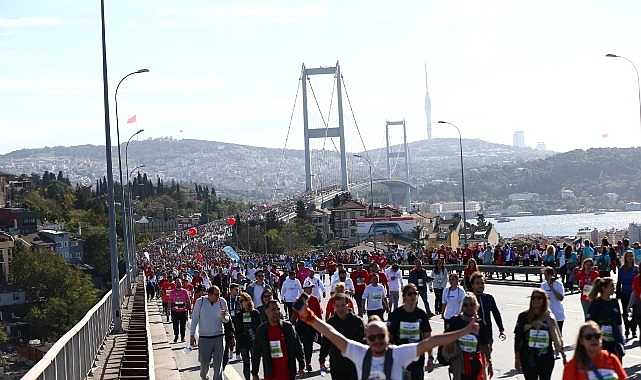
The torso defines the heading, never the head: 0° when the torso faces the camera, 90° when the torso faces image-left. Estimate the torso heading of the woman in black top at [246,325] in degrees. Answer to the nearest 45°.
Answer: approximately 0°

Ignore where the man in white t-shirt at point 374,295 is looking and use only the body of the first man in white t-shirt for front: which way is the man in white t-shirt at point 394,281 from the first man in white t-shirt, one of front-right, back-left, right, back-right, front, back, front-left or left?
back

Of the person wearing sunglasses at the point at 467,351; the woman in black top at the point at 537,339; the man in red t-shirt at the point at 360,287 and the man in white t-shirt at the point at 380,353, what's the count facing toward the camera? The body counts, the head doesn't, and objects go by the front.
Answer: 4

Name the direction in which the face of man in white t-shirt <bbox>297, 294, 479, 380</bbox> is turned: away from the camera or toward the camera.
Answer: toward the camera

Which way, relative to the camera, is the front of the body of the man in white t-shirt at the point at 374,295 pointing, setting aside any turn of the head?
toward the camera

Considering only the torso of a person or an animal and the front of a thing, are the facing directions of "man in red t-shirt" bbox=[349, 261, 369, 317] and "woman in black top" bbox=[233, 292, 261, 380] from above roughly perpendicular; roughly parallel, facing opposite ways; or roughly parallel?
roughly parallel

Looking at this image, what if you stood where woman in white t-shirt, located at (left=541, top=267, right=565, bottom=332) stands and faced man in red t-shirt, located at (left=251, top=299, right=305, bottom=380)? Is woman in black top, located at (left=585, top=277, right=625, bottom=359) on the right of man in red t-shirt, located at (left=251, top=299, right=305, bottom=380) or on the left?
left

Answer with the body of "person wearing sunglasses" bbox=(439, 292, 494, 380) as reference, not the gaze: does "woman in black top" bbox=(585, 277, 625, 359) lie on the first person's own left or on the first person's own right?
on the first person's own left

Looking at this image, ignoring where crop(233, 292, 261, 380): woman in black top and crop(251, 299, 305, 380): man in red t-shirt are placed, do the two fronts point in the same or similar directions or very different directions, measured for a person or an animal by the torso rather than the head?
same or similar directions

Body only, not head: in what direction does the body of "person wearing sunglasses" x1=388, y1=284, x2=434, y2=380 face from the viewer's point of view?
toward the camera

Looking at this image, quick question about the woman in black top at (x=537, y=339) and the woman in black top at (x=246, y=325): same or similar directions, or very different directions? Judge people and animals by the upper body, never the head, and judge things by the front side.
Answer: same or similar directions

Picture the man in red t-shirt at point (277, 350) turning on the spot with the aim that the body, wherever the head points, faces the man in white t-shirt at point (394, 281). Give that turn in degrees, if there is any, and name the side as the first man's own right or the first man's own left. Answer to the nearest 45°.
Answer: approximately 180°

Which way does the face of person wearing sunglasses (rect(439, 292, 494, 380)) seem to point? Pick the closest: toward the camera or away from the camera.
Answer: toward the camera

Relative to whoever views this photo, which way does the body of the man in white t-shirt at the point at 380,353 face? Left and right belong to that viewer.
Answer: facing the viewer

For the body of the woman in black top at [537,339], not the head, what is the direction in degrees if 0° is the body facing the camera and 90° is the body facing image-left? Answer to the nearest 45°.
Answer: approximately 0°
